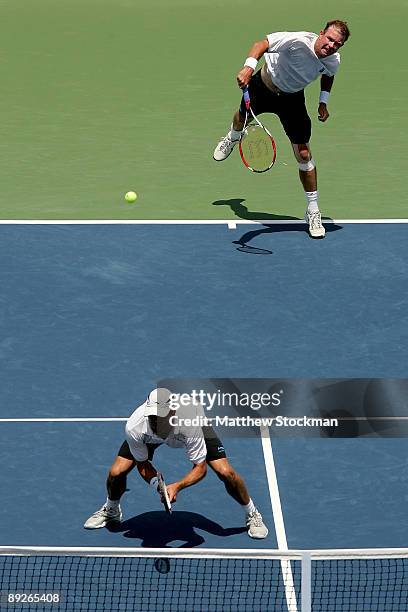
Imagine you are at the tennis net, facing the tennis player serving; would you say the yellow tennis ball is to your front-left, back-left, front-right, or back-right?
front-left

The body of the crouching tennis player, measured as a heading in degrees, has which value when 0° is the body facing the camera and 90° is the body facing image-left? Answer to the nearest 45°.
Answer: approximately 0°

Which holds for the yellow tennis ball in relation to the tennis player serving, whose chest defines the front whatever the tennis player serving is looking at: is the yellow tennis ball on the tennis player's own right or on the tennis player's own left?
on the tennis player's own right

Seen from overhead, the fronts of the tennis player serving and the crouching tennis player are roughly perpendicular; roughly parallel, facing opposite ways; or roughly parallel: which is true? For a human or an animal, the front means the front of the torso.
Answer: roughly parallel

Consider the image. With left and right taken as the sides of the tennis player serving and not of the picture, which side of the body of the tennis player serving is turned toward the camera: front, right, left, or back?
front

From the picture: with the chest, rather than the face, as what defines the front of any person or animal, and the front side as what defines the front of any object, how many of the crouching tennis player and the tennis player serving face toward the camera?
2
